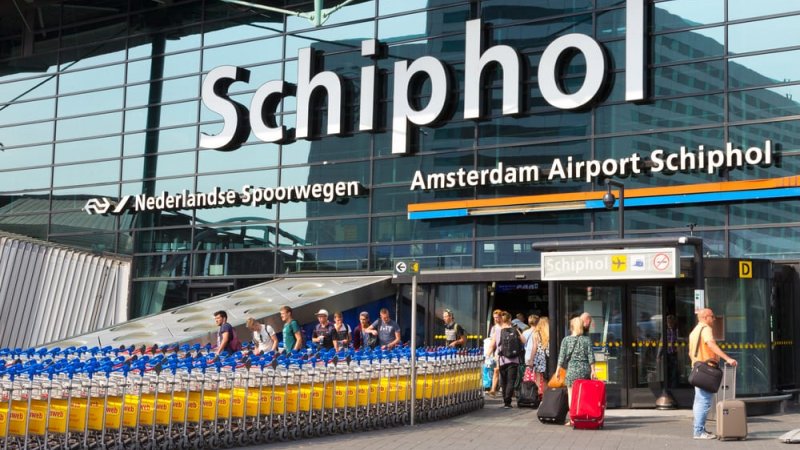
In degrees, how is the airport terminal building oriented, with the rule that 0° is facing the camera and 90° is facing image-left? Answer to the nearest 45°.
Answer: approximately 45°

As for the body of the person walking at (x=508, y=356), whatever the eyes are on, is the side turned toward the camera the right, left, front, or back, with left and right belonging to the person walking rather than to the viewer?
back

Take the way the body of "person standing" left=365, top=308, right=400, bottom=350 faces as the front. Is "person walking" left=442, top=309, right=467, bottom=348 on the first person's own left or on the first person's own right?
on the first person's own left

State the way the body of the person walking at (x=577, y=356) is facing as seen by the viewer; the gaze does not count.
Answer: away from the camera

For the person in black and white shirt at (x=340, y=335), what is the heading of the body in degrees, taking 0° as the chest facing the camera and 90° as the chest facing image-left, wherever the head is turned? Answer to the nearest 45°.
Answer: approximately 45°

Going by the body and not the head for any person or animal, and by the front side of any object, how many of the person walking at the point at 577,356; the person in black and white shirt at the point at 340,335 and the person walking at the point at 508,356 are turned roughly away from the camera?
2
